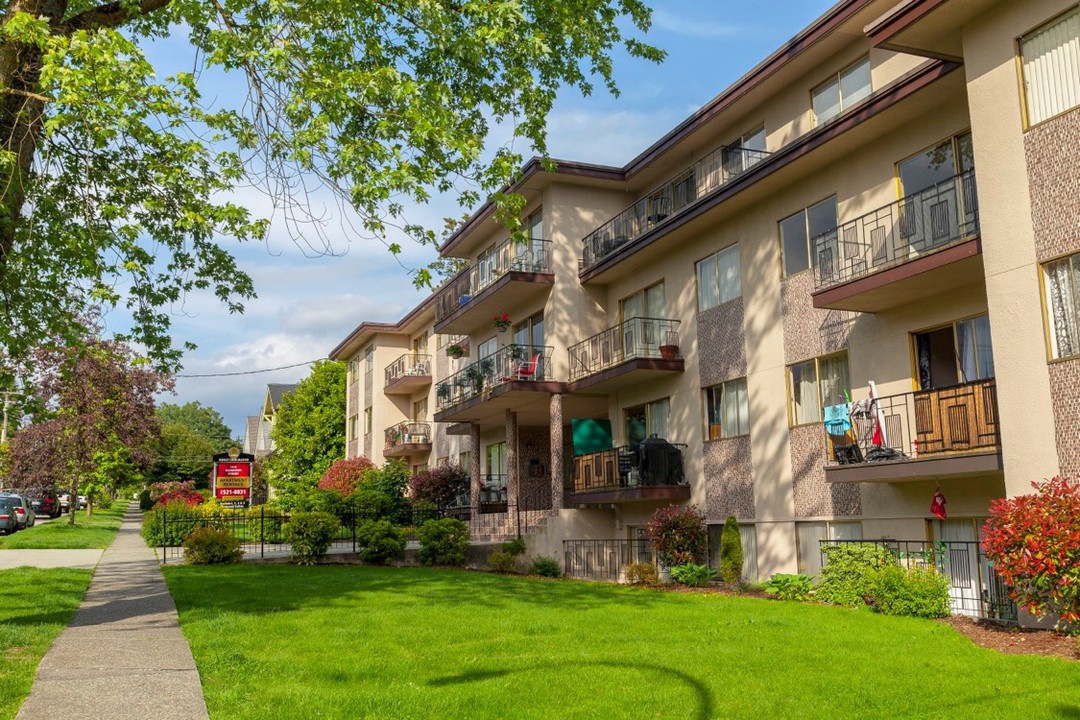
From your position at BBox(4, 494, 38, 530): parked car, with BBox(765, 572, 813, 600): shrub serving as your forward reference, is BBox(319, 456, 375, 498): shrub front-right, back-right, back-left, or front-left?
front-left

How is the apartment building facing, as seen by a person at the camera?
facing the viewer and to the left of the viewer

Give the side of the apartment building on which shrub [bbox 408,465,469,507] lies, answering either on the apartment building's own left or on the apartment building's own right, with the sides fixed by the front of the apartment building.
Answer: on the apartment building's own right

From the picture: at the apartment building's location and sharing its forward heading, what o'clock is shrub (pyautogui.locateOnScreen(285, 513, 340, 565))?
The shrub is roughly at 2 o'clock from the apartment building.

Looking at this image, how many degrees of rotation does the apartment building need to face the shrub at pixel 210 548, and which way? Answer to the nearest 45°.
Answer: approximately 45° to its right

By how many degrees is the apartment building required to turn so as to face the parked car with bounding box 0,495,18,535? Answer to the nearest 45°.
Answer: approximately 90° to its right

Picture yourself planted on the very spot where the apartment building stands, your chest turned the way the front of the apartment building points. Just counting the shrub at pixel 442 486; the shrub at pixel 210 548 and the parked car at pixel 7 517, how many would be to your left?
0

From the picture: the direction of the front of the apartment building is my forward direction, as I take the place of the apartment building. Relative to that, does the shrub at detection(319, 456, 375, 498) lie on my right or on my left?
on my right

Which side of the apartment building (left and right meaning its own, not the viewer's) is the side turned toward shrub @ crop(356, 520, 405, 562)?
right
